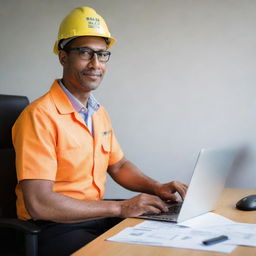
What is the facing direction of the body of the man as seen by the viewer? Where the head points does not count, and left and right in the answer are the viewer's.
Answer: facing the viewer and to the right of the viewer

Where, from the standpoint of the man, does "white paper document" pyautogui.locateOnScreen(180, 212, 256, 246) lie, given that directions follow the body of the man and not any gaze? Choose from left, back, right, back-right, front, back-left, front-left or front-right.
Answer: front

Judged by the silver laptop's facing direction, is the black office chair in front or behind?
in front

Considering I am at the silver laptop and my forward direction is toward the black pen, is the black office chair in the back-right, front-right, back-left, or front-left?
back-right

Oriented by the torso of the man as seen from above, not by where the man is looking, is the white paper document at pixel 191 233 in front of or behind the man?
in front

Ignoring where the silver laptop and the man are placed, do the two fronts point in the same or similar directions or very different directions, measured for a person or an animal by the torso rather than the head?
very different directions

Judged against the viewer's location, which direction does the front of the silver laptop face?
facing away from the viewer and to the left of the viewer
